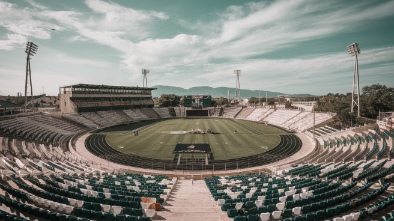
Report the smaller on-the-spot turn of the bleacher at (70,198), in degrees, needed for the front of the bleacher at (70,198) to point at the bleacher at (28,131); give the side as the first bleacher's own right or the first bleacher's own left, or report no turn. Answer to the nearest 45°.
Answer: approximately 45° to the first bleacher's own left

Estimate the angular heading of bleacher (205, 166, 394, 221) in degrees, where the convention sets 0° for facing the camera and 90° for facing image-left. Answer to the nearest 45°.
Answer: approximately 135°

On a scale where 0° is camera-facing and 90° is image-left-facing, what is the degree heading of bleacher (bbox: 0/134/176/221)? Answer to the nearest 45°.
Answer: approximately 225°

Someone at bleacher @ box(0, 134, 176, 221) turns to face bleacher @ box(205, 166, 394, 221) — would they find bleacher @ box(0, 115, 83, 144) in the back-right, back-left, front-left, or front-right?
back-left
